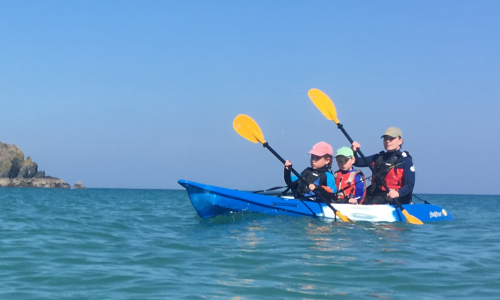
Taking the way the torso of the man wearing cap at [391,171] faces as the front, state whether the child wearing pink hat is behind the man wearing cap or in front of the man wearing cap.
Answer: in front

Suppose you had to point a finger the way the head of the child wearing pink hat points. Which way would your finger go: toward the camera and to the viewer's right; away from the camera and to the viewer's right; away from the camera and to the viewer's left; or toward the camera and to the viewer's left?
toward the camera and to the viewer's left

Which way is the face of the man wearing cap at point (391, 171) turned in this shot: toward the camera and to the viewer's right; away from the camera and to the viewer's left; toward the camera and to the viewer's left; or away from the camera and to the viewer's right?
toward the camera and to the viewer's left

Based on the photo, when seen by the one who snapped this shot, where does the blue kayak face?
facing to the left of the viewer

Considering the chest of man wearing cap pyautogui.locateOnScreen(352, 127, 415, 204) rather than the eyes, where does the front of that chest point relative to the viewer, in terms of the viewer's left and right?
facing the viewer and to the left of the viewer
